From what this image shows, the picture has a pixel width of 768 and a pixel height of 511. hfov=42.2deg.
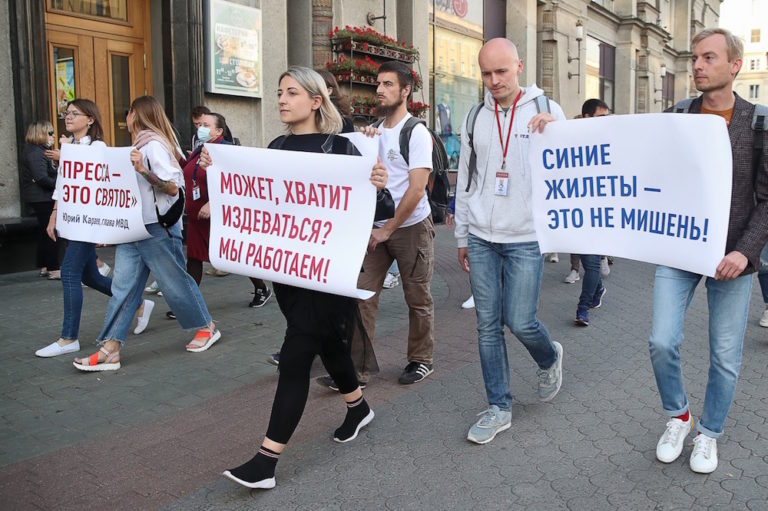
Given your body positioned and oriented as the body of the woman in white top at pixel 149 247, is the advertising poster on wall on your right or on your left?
on your right

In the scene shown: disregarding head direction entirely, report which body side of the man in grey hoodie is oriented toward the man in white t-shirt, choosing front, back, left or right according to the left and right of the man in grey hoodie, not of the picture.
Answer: right

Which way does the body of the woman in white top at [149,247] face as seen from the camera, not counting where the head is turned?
to the viewer's left

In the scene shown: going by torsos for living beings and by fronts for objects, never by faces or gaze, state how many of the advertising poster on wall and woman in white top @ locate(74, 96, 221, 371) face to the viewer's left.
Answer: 1

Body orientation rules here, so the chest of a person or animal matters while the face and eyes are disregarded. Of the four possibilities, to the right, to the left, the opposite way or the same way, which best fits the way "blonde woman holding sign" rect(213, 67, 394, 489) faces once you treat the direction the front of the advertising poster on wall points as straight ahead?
to the right

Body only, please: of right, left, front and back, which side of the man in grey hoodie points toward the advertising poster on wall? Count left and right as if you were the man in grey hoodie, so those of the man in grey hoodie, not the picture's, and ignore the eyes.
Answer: right
